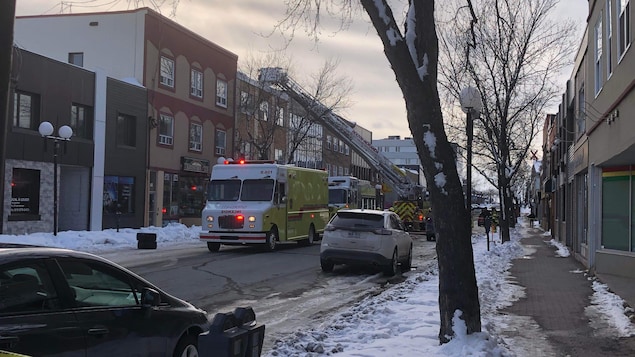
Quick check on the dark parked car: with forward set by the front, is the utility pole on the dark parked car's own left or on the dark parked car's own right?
on the dark parked car's own left

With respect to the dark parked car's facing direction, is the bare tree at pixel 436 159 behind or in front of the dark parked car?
in front

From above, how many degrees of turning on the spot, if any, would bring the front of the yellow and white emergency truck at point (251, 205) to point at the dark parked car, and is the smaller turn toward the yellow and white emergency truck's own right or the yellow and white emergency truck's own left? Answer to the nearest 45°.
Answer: approximately 45° to the yellow and white emergency truck's own left

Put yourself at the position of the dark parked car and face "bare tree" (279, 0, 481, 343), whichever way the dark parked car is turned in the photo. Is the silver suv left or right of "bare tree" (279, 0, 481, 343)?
left

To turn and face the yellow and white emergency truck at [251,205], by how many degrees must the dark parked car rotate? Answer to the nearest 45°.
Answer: approximately 45° to its left

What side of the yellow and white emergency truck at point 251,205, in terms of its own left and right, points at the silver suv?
left

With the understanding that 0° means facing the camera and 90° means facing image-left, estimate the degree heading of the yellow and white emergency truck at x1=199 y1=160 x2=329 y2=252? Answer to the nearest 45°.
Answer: approximately 45°

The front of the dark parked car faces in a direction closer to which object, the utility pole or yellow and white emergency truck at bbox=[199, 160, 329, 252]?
the yellow and white emergency truck

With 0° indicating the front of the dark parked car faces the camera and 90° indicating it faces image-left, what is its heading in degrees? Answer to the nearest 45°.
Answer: approximately 225°

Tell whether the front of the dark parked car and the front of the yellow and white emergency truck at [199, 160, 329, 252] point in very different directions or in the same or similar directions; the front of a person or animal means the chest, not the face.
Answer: very different directions

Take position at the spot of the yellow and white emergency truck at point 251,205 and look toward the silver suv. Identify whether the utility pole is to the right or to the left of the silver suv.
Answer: right

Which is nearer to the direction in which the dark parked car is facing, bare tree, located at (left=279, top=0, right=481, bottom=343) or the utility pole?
the bare tree

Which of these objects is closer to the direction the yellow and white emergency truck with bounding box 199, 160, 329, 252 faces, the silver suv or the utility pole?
the utility pole
